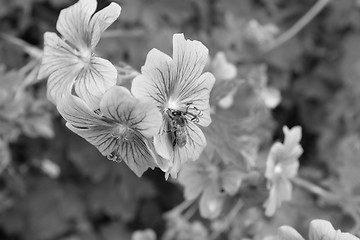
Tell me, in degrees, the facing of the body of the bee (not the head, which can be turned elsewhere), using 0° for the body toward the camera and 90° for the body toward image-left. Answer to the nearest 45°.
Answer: approximately 180°

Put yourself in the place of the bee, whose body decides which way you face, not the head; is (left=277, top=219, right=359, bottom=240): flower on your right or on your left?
on your right
